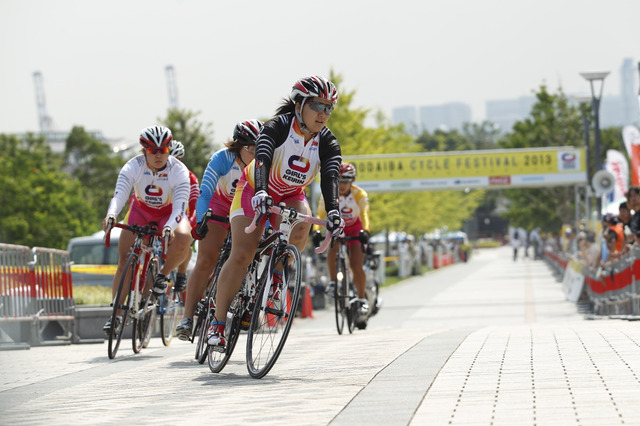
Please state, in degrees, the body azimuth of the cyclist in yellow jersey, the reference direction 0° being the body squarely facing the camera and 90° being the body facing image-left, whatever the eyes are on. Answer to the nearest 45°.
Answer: approximately 0°

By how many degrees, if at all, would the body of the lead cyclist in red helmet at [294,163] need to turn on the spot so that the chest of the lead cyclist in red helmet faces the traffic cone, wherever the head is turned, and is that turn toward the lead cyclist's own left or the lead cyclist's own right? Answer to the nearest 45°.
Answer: approximately 135° to the lead cyclist's own left

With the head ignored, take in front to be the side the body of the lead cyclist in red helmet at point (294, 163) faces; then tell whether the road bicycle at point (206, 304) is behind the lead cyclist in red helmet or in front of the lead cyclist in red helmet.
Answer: behind

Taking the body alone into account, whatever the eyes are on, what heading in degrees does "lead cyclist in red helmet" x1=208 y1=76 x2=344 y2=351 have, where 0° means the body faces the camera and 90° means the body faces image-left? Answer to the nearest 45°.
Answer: approximately 315°

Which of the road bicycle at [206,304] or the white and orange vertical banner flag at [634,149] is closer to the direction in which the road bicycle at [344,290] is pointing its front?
the road bicycle

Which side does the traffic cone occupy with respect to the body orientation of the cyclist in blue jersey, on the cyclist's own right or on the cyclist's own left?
on the cyclist's own left

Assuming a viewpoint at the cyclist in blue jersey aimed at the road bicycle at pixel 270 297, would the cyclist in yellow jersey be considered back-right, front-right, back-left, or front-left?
back-left

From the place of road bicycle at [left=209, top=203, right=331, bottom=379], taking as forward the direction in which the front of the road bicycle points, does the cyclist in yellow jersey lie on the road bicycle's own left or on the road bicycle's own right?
on the road bicycle's own left

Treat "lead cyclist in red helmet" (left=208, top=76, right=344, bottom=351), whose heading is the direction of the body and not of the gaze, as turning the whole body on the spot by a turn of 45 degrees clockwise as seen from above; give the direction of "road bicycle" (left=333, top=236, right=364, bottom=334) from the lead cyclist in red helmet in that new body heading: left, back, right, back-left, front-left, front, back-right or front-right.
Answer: back
